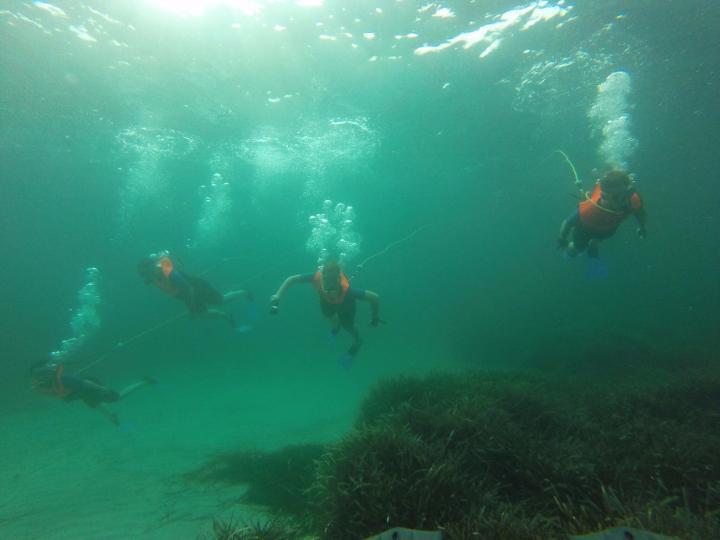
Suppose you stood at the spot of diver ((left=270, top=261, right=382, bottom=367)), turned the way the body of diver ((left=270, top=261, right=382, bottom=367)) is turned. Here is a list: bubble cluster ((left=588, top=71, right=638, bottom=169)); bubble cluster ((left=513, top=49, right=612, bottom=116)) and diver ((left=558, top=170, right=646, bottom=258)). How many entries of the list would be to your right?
0

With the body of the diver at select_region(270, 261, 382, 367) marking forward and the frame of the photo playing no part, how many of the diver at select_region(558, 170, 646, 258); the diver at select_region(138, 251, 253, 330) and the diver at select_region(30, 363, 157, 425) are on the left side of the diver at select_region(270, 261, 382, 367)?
1

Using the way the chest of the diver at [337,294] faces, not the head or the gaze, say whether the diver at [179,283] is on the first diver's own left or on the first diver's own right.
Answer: on the first diver's own right

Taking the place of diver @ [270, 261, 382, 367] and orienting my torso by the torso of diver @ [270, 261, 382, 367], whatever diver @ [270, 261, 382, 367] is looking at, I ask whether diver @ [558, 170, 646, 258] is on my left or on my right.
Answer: on my left

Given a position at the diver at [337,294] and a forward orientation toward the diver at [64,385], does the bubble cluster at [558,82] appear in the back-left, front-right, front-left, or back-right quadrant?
back-right

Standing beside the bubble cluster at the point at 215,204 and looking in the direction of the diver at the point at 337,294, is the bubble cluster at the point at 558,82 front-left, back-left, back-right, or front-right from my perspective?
front-left

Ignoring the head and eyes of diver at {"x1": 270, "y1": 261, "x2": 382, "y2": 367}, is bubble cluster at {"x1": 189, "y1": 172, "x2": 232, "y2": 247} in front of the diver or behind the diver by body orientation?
behind

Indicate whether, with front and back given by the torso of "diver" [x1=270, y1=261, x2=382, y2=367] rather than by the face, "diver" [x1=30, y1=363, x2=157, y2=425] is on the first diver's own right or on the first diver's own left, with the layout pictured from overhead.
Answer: on the first diver's own right

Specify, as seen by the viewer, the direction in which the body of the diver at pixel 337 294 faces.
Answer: toward the camera
